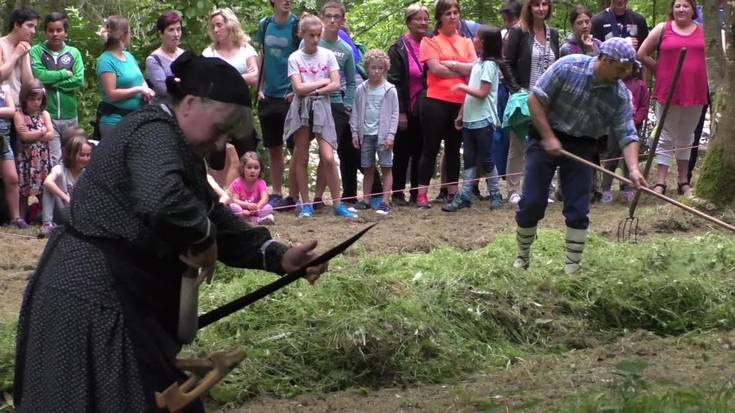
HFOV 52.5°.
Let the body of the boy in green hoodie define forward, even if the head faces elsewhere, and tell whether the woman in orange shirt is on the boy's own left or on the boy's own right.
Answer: on the boy's own left

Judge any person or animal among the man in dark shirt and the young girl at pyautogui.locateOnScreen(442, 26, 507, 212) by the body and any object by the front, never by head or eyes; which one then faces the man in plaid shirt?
the man in dark shirt

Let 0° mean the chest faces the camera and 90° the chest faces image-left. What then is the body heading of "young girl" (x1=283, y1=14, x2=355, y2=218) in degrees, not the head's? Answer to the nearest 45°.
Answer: approximately 0°

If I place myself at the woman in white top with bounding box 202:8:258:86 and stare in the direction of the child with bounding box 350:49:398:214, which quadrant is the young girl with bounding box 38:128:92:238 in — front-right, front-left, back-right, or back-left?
back-right

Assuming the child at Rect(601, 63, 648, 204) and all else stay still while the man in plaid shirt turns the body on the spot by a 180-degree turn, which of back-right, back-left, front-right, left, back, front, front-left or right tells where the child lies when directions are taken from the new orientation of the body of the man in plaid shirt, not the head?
front-right

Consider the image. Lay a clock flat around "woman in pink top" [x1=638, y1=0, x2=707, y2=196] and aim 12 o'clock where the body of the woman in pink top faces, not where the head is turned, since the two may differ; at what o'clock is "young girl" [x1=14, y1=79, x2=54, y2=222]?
The young girl is roughly at 2 o'clock from the woman in pink top.

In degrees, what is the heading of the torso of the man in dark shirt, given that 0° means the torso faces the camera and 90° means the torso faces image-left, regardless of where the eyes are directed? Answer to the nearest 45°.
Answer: approximately 0°

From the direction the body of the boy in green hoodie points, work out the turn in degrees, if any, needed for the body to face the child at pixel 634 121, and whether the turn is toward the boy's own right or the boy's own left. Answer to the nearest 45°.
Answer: approximately 90° to the boy's own left
